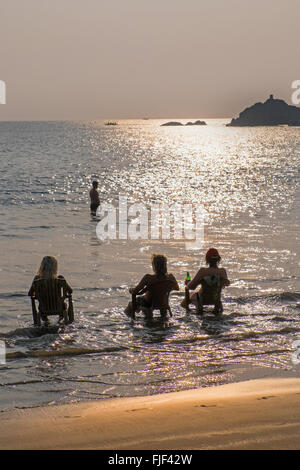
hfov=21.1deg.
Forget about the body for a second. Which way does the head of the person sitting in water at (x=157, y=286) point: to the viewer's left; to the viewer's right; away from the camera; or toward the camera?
away from the camera

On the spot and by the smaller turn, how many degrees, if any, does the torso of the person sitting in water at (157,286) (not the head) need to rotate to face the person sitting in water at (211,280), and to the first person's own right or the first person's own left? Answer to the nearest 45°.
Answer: approximately 135° to the first person's own right

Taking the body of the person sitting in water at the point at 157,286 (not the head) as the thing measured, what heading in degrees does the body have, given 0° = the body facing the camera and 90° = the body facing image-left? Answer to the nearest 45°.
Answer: approximately 135°
